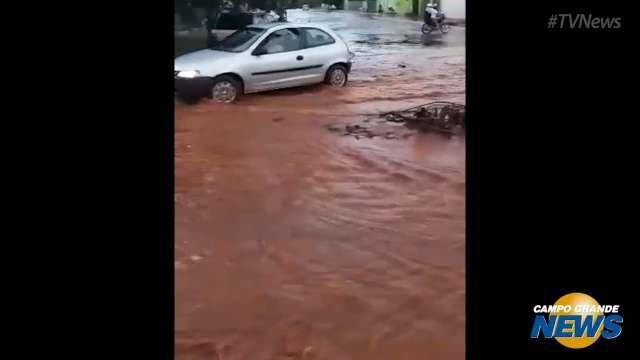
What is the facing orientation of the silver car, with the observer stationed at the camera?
facing the viewer and to the left of the viewer
